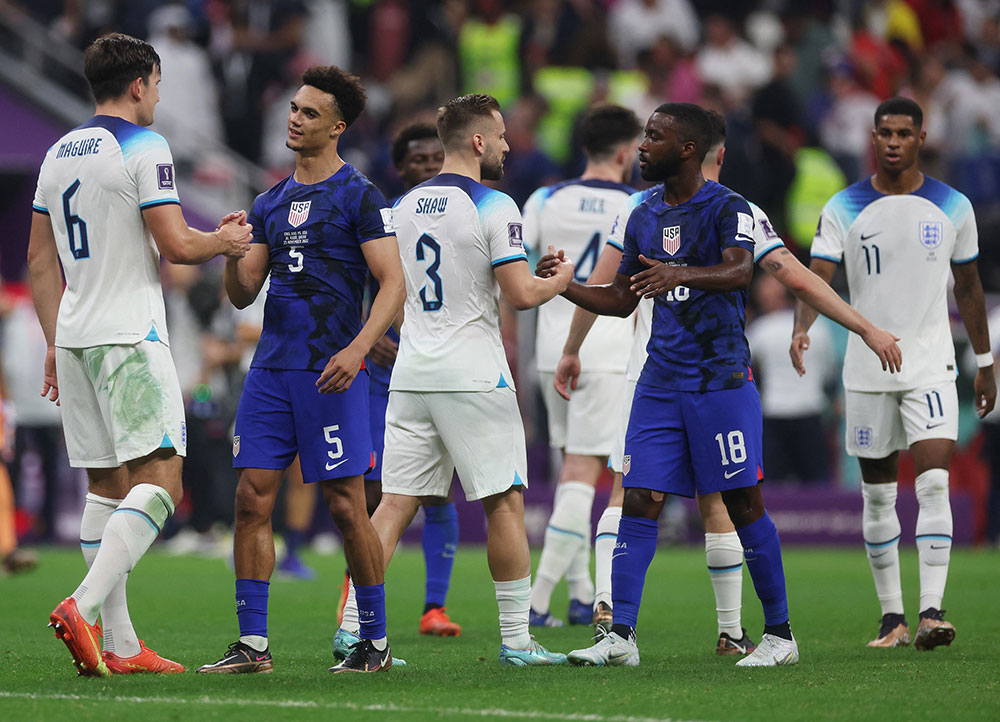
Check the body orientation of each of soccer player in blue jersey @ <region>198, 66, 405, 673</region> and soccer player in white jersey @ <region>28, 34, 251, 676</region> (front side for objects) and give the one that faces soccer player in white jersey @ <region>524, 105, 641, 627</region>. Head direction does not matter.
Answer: soccer player in white jersey @ <region>28, 34, 251, 676</region>

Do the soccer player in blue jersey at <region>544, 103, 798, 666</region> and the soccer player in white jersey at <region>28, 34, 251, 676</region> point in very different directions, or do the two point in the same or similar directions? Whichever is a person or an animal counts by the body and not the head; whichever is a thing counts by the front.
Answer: very different directions

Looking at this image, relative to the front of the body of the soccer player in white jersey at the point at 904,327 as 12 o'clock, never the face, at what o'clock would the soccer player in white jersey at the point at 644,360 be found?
the soccer player in white jersey at the point at 644,360 is roughly at 2 o'clock from the soccer player in white jersey at the point at 904,327.

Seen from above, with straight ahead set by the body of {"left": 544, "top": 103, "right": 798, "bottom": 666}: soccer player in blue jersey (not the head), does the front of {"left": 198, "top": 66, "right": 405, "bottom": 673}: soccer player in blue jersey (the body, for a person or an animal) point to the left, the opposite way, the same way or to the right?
the same way

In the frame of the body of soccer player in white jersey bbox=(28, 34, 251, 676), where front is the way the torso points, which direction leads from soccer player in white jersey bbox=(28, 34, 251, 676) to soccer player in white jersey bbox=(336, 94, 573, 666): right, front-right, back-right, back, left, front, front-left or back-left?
front-right

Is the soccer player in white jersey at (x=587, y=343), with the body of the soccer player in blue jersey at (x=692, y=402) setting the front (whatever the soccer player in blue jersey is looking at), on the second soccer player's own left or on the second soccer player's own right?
on the second soccer player's own right

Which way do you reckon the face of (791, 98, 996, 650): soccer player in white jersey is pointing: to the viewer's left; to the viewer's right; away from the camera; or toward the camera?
toward the camera

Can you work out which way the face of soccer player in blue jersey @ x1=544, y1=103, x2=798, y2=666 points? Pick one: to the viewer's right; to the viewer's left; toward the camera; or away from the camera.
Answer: to the viewer's left

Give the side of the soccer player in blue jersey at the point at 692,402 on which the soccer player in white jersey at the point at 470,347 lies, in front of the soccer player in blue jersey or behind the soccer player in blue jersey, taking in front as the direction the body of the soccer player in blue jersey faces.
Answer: in front

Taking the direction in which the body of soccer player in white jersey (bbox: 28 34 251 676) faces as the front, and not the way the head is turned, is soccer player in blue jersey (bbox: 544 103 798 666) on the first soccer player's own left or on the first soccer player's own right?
on the first soccer player's own right

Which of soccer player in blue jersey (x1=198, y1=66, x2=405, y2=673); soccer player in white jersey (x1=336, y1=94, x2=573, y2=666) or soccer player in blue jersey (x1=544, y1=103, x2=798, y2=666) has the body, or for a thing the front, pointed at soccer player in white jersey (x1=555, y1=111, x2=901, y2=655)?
soccer player in white jersey (x1=336, y1=94, x2=573, y2=666)

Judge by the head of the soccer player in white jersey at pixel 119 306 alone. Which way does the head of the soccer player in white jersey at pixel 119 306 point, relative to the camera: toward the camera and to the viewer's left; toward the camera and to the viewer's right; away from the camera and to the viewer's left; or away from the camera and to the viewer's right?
away from the camera and to the viewer's right

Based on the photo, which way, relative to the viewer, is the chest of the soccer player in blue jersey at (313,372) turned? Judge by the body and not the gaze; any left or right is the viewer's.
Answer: facing the viewer and to the left of the viewer

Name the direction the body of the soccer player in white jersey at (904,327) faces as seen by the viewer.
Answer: toward the camera

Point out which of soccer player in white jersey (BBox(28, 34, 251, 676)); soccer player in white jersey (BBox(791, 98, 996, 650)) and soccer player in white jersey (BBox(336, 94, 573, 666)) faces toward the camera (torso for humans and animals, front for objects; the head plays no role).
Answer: soccer player in white jersey (BBox(791, 98, 996, 650))

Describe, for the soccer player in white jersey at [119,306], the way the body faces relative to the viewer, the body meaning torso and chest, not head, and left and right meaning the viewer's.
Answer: facing away from the viewer and to the right of the viewer

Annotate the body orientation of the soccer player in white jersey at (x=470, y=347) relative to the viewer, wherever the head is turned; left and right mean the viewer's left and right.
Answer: facing away from the viewer and to the right of the viewer

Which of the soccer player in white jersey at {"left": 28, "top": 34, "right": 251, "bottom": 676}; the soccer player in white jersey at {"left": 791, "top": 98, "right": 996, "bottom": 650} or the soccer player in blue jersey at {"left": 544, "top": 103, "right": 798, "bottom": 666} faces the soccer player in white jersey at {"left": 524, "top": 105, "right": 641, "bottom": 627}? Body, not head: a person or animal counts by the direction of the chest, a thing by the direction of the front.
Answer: the soccer player in white jersey at {"left": 28, "top": 34, "right": 251, "bottom": 676}

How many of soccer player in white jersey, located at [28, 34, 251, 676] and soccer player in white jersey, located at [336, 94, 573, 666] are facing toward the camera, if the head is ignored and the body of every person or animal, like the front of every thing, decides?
0
